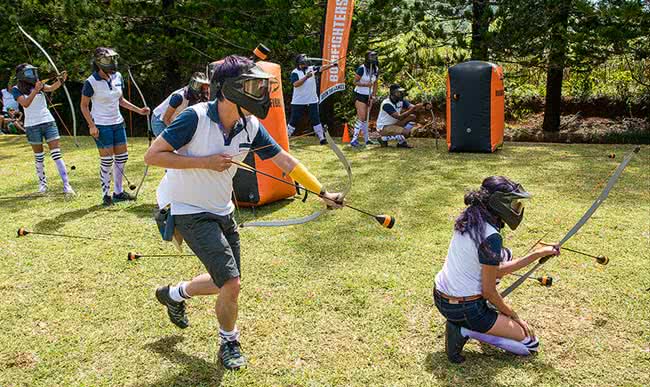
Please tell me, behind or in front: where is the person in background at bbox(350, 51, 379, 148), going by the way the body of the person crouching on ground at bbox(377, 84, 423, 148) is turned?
behind

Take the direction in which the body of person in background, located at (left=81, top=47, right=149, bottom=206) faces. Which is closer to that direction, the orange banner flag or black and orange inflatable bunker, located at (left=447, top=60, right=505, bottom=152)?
the black and orange inflatable bunker

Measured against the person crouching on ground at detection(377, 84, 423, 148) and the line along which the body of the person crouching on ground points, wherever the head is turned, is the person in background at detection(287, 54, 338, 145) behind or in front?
behind

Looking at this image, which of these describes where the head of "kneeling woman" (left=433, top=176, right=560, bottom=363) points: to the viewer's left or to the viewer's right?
to the viewer's right

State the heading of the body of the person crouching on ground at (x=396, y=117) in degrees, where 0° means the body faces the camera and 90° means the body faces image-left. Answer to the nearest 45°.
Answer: approximately 315°

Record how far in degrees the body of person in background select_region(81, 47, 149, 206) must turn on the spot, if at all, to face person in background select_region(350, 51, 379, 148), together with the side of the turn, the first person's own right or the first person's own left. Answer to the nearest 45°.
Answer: approximately 90° to the first person's own left

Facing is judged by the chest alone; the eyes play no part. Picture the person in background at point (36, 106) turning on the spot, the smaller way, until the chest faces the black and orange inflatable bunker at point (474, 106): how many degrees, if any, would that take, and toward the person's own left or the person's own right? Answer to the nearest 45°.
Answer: approximately 45° to the person's own left

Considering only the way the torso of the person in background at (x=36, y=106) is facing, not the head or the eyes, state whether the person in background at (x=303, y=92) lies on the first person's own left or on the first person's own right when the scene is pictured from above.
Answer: on the first person's own left

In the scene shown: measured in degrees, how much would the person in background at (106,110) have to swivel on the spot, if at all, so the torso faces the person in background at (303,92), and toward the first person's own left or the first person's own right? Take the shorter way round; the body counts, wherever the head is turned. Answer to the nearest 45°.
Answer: approximately 90° to the first person's own left
